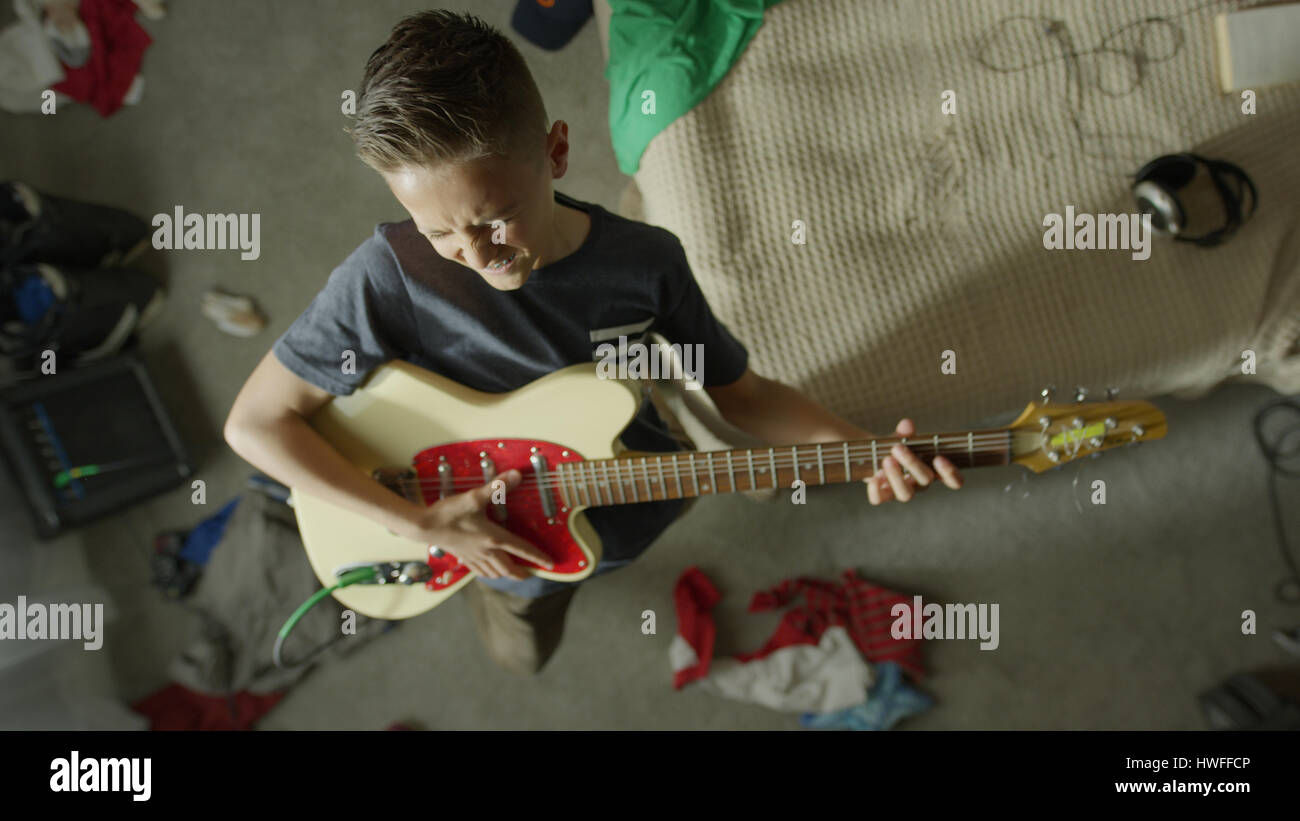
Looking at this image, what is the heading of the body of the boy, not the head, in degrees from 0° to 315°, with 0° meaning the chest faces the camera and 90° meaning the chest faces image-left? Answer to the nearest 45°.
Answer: approximately 0°
